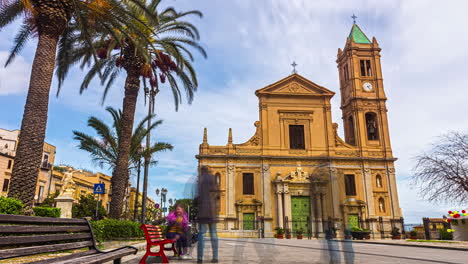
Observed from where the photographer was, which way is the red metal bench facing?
facing the viewer and to the right of the viewer

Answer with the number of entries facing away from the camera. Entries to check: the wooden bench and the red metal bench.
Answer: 0

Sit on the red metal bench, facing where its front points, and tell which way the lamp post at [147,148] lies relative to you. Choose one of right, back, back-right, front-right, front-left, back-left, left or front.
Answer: back-left

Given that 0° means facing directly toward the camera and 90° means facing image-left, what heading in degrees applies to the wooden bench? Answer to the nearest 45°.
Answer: approximately 315°

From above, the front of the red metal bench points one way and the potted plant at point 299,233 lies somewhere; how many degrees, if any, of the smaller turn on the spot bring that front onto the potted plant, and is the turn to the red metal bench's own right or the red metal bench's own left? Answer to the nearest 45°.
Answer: approximately 90° to the red metal bench's own left

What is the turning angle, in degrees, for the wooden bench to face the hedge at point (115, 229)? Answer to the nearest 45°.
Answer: approximately 135° to its left
